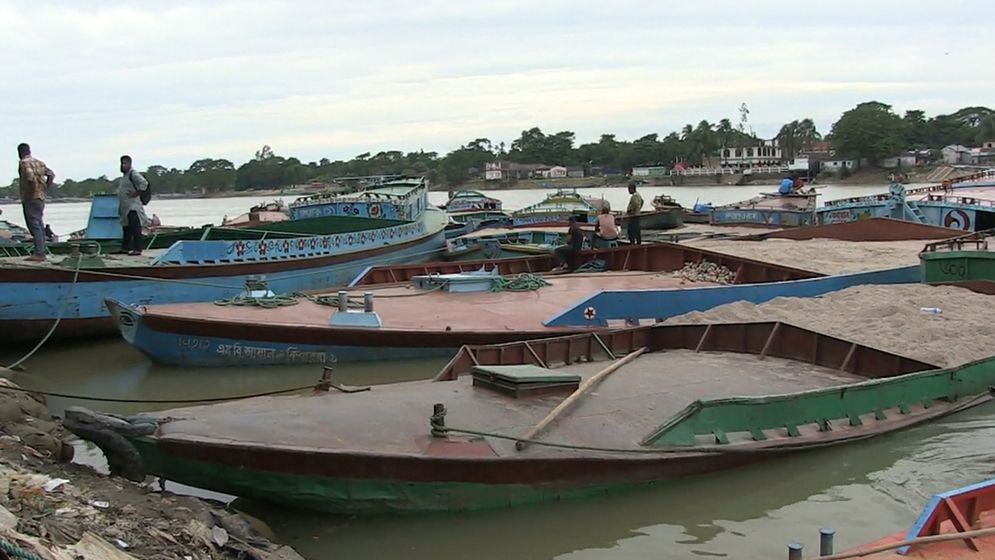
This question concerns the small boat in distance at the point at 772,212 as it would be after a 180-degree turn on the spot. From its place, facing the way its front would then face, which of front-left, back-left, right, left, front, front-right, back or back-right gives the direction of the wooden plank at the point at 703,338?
right

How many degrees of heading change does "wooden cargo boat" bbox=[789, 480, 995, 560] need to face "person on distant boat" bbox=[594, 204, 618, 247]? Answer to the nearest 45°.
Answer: approximately 45° to its right

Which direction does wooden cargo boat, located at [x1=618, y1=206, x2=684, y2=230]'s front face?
to the viewer's left

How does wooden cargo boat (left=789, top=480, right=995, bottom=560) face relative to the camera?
to the viewer's left

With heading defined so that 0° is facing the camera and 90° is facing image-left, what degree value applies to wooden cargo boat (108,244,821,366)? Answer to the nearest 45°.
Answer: approximately 45°

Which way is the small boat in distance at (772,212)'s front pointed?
to the viewer's left

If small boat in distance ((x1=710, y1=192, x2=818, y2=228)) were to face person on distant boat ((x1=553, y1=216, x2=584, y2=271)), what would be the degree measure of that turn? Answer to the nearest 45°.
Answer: approximately 90° to its left

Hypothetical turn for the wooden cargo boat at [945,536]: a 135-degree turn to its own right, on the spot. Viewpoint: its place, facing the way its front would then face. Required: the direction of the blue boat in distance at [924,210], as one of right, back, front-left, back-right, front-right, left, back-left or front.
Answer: front-left

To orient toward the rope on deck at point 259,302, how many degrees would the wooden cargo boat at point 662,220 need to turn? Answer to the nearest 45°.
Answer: approximately 90° to its left

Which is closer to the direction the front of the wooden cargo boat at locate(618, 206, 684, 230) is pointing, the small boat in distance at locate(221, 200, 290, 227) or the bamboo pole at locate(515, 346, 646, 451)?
the small boat in distance

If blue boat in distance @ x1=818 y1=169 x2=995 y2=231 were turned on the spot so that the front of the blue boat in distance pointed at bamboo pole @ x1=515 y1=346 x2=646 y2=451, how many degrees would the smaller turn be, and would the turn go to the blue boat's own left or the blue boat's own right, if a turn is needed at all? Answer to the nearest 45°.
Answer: approximately 90° to the blue boat's own left
